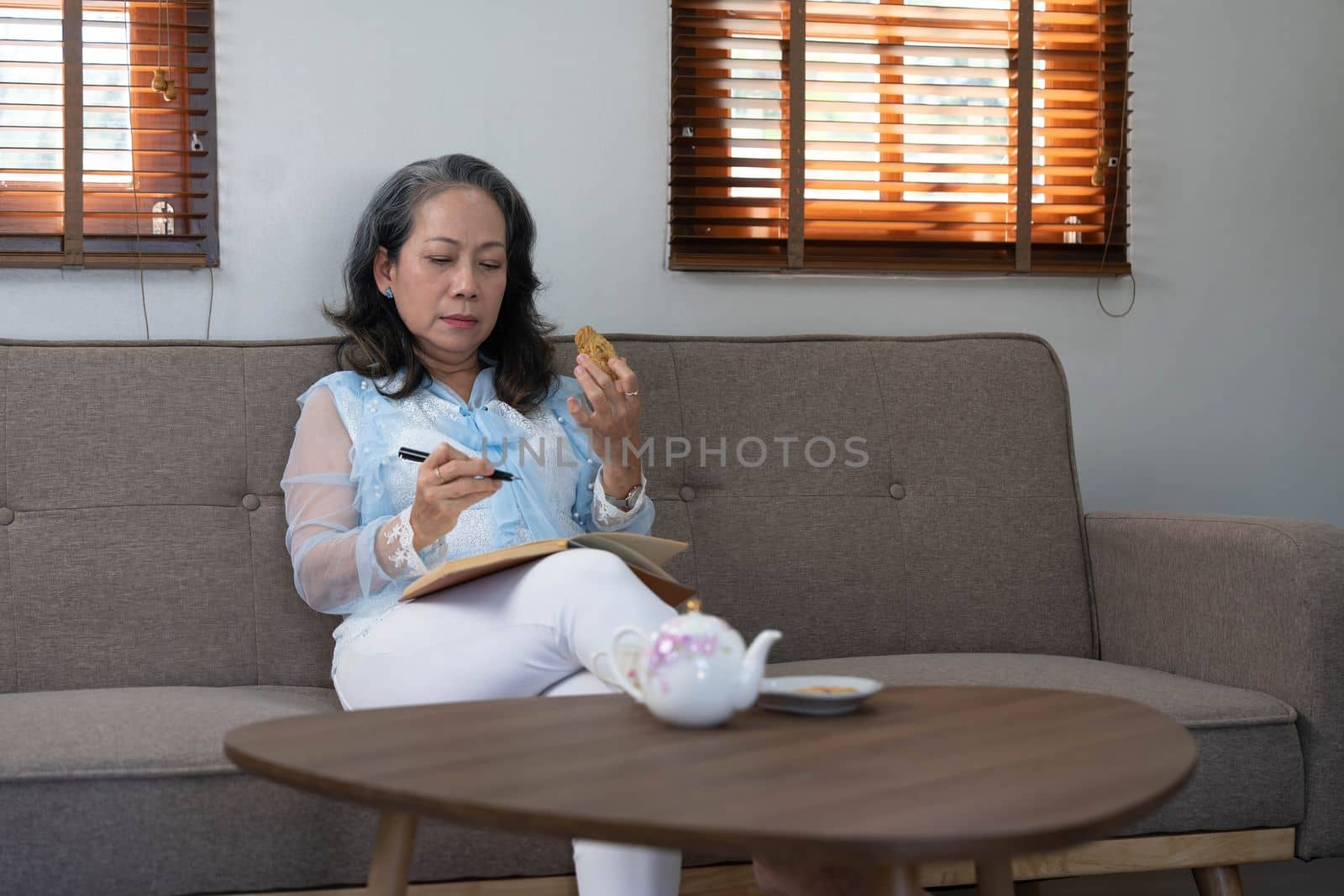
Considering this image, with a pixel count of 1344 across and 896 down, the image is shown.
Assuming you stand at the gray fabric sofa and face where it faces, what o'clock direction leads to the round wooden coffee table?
The round wooden coffee table is roughly at 12 o'clock from the gray fabric sofa.

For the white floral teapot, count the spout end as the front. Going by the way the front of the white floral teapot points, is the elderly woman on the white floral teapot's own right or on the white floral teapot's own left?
on the white floral teapot's own left

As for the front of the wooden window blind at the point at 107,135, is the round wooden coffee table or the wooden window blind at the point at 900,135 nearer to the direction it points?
the round wooden coffee table

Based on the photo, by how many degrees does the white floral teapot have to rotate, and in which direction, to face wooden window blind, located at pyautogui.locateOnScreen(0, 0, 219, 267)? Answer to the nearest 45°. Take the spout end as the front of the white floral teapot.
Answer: approximately 135° to its left

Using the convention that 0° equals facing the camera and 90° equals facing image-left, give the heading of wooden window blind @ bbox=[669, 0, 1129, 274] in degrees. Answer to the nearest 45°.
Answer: approximately 0°

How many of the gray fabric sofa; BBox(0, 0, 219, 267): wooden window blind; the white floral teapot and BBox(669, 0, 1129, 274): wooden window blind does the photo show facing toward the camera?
3

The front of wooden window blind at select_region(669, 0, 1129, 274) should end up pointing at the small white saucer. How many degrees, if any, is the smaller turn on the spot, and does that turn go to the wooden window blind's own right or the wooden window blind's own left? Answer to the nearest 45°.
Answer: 0° — it already faces it

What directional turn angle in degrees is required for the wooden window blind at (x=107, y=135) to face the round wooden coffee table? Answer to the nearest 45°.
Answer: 0° — it already faces it

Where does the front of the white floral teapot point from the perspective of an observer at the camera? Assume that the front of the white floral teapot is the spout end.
facing to the right of the viewer

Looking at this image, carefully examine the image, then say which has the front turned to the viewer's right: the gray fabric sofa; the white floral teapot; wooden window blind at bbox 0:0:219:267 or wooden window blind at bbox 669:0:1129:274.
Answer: the white floral teapot

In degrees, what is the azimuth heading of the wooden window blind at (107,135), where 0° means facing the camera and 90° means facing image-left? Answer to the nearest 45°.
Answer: approximately 0°
